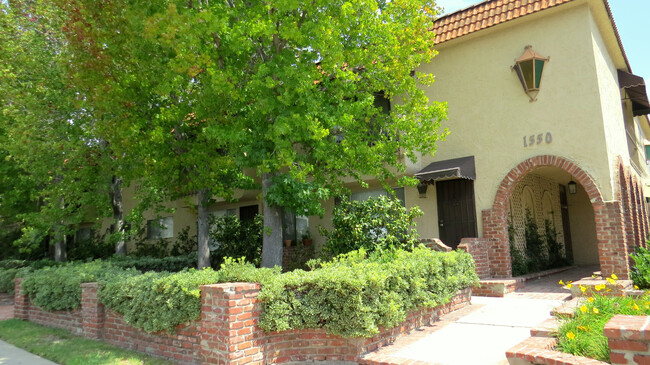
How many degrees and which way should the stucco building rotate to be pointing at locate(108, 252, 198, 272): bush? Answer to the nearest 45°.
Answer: approximately 45° to its right

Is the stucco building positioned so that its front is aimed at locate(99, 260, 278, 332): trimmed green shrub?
yes

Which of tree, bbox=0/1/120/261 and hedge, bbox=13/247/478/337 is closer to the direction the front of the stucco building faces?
the hedge

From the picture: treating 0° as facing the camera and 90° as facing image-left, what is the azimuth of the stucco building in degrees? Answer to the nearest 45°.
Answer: approximately 45°

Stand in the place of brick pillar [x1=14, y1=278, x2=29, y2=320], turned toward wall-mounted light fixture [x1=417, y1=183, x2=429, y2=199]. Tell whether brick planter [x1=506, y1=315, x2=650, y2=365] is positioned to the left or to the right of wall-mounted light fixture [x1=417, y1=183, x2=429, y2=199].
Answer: right

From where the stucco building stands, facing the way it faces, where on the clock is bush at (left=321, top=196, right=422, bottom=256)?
The bush is roughly at 1 o'clock from the stucco building.
